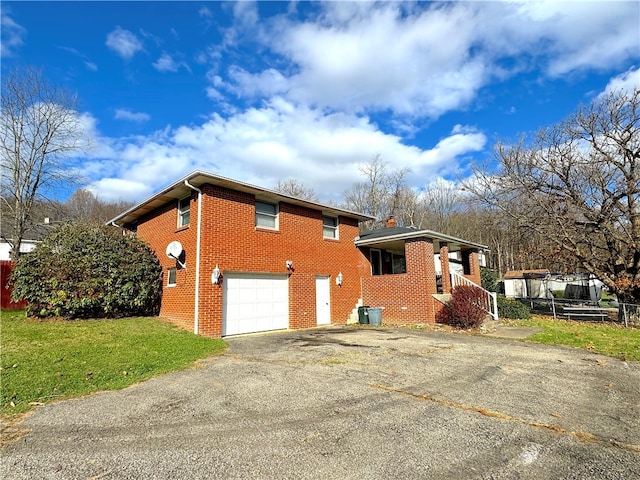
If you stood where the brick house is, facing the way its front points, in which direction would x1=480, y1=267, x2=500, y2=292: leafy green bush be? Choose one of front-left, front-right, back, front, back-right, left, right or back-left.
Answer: left

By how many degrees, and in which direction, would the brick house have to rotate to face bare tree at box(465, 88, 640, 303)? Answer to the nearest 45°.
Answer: approximately 45° to its left

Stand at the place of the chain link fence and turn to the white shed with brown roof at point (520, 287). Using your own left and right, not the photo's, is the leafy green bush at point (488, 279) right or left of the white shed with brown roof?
left

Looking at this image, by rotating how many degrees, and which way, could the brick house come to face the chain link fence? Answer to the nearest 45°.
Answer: approximately 45° to its left

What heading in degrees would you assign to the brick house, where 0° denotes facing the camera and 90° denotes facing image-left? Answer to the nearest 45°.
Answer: approximately 315°

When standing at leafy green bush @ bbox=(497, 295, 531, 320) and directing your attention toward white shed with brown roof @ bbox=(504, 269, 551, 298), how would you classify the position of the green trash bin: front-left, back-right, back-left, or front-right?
back-left

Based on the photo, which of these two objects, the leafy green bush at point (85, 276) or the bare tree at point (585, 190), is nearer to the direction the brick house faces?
the bare tree

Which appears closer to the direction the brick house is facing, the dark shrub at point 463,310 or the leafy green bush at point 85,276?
the dark shrub

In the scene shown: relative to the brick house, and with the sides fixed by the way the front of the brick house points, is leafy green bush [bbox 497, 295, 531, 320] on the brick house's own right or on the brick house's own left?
on the brick house's own left

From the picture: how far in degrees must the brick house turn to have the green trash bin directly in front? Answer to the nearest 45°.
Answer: approximately 90° to its left

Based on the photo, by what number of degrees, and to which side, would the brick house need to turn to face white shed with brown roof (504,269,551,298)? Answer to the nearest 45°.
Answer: approximately 90° to its left

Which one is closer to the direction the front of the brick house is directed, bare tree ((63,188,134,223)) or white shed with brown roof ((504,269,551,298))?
the white shed with brown roof
